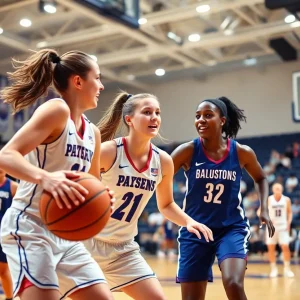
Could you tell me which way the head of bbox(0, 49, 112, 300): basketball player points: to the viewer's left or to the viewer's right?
to the viewer's right

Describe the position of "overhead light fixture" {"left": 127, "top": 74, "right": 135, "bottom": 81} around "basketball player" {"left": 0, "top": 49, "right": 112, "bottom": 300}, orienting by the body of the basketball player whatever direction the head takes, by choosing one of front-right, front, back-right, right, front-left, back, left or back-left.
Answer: back-left

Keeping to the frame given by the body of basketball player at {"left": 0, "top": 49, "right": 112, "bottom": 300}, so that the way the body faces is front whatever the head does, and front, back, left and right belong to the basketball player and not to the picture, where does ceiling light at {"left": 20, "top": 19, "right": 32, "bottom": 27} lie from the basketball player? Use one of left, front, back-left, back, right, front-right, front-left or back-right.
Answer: back-left

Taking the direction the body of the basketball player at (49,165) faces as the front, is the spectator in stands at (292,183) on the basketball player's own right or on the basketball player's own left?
on the basketball player's own left

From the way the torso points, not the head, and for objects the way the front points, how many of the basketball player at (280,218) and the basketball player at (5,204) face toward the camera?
2

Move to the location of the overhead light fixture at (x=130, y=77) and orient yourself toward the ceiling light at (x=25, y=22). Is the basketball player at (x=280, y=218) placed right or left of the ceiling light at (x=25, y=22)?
left

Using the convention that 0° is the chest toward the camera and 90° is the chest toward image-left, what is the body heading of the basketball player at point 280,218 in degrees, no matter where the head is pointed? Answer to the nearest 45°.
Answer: approximately 0°

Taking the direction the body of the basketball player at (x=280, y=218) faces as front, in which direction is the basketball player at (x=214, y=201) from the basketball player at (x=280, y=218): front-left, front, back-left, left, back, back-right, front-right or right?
front

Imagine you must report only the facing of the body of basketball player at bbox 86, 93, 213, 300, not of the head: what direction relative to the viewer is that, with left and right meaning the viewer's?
facing the viewer and to the right of the viewer

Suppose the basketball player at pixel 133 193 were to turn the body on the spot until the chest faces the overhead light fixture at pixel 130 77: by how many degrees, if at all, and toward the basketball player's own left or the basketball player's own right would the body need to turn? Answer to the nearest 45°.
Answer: approximately 135° to the basketball player's own left
